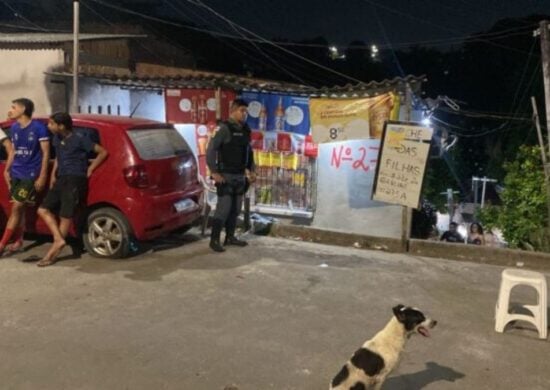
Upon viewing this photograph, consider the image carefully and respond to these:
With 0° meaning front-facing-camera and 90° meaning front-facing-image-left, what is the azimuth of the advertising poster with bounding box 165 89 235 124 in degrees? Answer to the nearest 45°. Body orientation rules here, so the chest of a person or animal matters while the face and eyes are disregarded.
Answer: approximately 0°

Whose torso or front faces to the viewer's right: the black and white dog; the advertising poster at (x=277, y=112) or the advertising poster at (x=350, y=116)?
the black and white dog

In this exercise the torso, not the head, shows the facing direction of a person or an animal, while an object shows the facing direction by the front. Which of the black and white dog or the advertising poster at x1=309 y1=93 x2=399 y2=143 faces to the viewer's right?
the black and white dog

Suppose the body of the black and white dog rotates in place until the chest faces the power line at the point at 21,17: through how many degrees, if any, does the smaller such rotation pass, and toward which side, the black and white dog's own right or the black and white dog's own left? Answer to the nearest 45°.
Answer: approximately 135° to the black and white dog's own left

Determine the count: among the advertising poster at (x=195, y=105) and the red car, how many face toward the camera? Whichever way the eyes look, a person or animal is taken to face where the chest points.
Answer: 1

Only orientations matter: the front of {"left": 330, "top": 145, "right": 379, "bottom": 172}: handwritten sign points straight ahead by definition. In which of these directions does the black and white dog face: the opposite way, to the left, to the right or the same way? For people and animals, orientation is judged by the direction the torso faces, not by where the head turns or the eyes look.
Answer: to the left

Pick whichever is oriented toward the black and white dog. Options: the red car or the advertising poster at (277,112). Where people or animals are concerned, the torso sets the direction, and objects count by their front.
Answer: the advertising poster

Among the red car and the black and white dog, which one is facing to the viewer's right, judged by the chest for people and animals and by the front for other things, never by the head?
the black and white dog

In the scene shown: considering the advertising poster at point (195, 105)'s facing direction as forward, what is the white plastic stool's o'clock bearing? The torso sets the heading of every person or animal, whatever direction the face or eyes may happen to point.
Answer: The white plastic stool is roughly at 11 o'clock from the advertising poster.

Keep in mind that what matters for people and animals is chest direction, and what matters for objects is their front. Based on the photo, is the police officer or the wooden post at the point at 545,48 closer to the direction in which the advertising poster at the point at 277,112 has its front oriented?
the police officer

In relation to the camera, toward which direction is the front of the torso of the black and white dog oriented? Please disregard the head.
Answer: to the viewer's right
